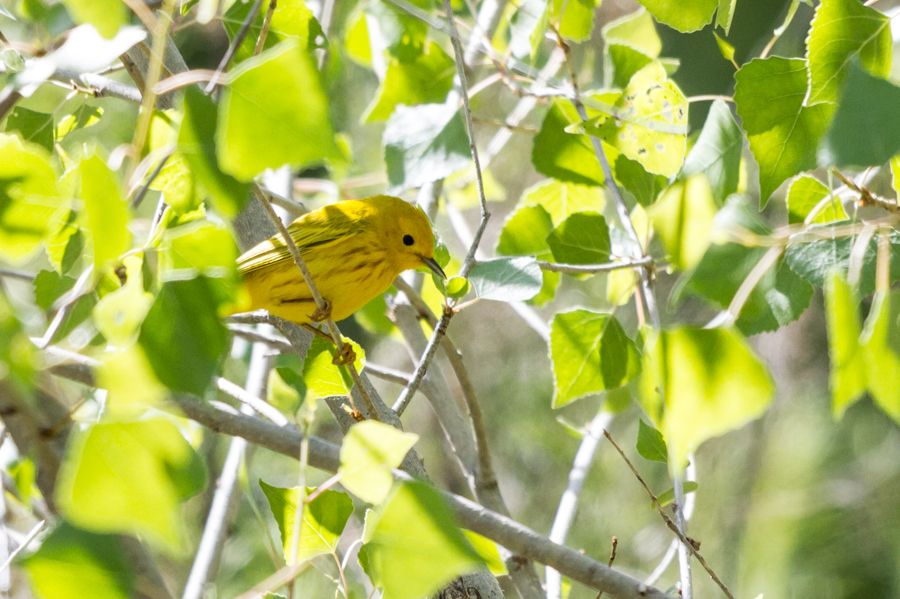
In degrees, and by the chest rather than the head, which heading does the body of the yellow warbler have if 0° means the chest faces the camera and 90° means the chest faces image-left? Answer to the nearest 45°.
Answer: approximately 270°

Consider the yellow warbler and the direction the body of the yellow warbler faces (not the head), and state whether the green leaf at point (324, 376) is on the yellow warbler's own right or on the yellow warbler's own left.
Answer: on the yellow warbler's own right

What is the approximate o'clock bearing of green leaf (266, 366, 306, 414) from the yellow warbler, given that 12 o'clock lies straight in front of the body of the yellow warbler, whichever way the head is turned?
The green leaf is roughly at 3 o'clock from the yellow warbler.

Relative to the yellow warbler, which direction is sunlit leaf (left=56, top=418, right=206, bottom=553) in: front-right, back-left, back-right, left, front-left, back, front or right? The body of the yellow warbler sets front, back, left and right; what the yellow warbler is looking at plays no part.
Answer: right

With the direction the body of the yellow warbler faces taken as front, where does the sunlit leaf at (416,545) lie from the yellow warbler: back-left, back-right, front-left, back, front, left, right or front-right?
right
